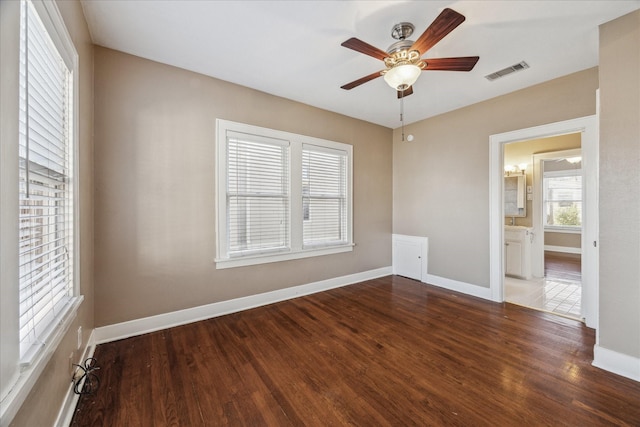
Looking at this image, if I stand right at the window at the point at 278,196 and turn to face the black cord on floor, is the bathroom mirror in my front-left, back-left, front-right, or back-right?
back-left

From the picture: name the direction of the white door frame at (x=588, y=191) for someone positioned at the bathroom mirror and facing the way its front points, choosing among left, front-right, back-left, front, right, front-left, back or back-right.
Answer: front

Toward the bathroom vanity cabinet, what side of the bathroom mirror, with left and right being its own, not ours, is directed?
front
